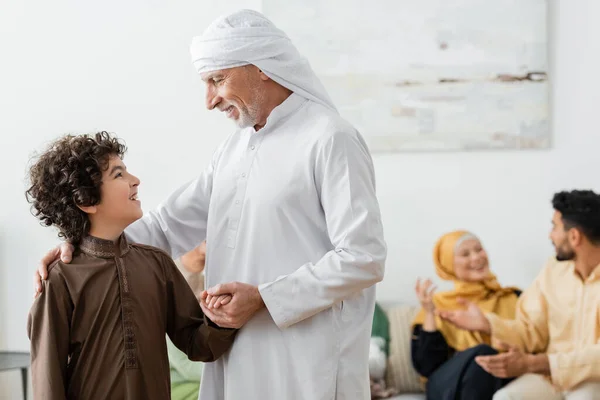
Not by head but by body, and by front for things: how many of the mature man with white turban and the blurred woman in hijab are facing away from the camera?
0

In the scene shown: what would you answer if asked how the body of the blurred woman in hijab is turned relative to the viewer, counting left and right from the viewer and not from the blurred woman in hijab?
facing the viewer and to the right of the viewer

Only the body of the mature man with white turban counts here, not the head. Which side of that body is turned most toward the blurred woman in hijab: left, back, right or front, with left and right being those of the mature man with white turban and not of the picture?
back

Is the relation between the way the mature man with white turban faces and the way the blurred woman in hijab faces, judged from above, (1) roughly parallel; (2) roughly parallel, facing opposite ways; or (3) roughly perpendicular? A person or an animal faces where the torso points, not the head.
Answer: roughly perpendicular

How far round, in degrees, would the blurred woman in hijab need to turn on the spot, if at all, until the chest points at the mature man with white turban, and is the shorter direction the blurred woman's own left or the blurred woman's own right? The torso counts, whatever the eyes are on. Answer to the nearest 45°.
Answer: approximately 45° to the blurred woman's own right

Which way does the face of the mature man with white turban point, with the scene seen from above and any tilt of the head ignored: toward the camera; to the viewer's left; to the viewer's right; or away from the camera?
to the viewer's left
